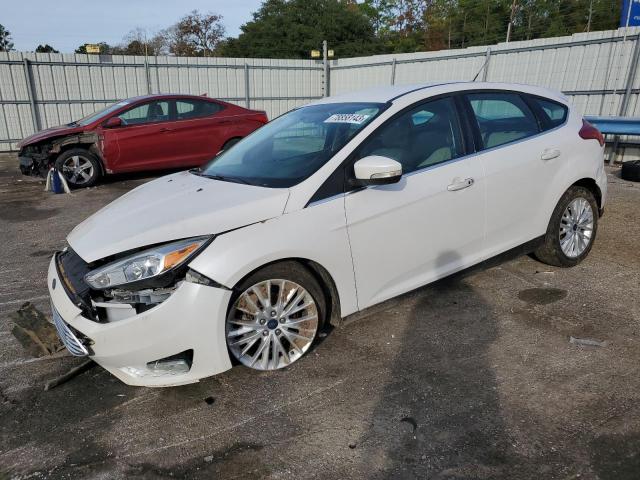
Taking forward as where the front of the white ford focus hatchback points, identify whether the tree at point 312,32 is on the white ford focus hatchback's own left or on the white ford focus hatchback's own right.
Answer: on the white ford focus hatchback's own right

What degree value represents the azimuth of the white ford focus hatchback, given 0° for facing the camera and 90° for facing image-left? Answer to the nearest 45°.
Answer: approximately 45°

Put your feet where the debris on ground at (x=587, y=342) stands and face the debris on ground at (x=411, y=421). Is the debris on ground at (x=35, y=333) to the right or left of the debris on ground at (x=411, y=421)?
right

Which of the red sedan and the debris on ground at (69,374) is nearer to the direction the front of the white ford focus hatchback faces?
the debris on ground

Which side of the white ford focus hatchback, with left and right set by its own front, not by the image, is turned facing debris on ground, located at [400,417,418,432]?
left

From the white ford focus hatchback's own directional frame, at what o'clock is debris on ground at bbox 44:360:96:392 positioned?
The debris on ground is roughly at 1 o'clock from the white ford focus hatchback.

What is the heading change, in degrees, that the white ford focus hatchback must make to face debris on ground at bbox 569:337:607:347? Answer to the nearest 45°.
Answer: approximately 135° to its left

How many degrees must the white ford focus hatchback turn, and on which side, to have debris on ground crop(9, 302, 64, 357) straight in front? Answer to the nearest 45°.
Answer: approximately 45° to its right

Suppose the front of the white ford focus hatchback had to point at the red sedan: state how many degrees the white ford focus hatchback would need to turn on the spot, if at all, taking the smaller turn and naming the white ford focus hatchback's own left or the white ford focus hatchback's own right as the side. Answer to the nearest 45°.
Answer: approximately 90° to the white ford focus hatchback's own right
